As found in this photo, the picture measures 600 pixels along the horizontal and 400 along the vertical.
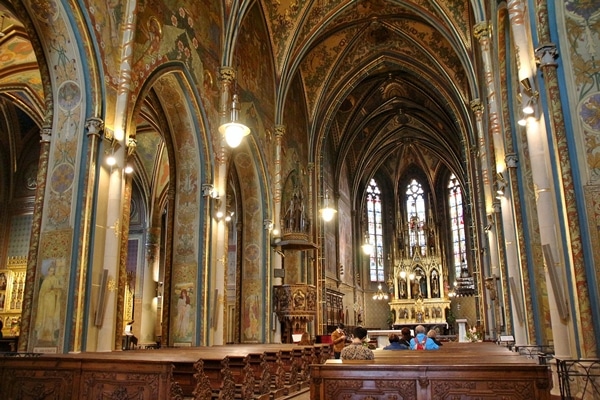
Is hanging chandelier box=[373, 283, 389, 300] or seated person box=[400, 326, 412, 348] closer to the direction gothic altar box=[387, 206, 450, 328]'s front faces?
the seated person

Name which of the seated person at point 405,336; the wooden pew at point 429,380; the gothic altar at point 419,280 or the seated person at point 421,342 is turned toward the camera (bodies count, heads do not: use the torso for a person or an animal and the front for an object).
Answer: the gothic altar

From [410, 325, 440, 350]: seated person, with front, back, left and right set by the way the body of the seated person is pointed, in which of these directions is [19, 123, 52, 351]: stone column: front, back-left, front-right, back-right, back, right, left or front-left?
back-left

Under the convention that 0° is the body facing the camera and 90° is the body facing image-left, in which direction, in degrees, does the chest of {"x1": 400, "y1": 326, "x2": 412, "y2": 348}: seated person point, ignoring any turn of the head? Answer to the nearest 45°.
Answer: approximately 180°

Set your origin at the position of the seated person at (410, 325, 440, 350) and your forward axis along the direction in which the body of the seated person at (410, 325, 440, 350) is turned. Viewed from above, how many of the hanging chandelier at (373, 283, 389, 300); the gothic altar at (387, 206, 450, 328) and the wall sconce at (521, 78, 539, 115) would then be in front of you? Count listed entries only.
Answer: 2

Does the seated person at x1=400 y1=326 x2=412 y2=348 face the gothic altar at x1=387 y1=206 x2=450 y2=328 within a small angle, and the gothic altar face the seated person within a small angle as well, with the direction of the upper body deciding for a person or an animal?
yes

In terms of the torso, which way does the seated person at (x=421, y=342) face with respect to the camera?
away from the camera

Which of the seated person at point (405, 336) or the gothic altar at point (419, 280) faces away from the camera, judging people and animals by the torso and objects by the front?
the seated person

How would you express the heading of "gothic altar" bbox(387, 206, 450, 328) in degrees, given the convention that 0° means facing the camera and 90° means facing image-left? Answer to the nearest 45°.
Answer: approximately 0°

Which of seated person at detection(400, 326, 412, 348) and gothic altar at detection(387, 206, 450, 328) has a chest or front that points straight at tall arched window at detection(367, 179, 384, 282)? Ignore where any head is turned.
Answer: the seated person

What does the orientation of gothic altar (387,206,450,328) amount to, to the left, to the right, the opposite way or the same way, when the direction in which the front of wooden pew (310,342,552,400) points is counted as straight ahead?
the opposite way

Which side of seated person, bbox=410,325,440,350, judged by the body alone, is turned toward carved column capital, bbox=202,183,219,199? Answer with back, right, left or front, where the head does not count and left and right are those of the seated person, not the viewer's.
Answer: left
